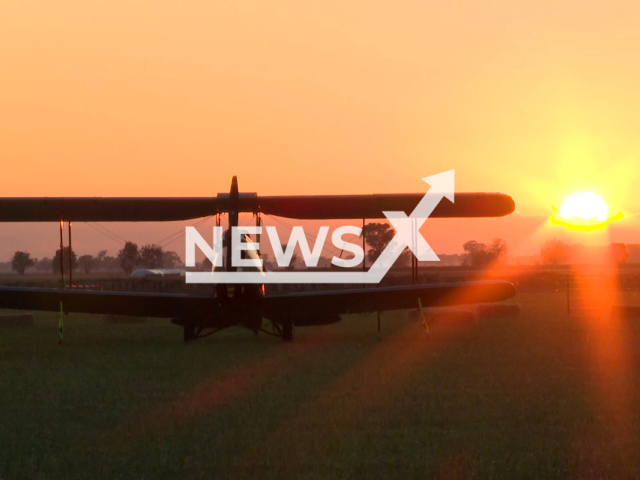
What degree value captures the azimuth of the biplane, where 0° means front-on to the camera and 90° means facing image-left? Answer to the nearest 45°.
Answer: approximately 0°
